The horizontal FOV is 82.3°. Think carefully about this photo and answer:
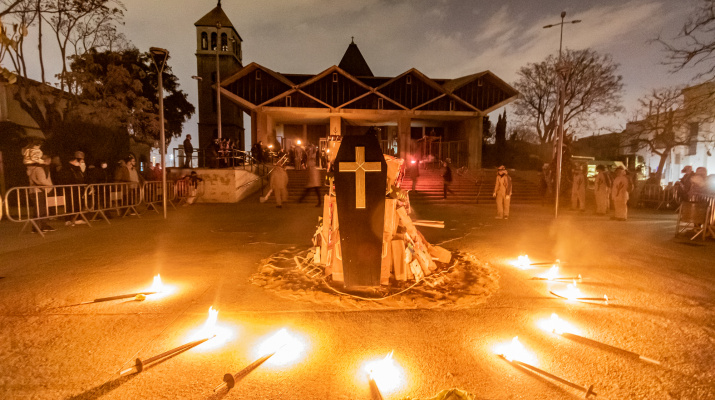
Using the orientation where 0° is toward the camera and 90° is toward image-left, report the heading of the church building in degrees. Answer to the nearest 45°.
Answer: approximately 0°

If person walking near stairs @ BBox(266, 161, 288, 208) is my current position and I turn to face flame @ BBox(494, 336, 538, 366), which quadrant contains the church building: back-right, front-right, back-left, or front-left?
back-left

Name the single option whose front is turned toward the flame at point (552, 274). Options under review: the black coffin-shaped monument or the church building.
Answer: the church building

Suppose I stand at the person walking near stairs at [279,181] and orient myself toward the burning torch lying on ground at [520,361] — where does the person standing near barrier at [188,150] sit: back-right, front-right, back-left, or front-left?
back-right

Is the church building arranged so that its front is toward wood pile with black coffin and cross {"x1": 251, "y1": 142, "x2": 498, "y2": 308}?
yes

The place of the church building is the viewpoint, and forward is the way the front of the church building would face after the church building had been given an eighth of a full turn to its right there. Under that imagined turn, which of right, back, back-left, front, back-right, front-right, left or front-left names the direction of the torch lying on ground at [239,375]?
front-left

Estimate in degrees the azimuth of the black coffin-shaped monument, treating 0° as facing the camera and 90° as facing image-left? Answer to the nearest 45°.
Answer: approximately 0°

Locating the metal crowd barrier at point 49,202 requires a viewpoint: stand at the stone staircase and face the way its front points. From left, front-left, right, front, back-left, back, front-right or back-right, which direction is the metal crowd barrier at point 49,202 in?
front-right
